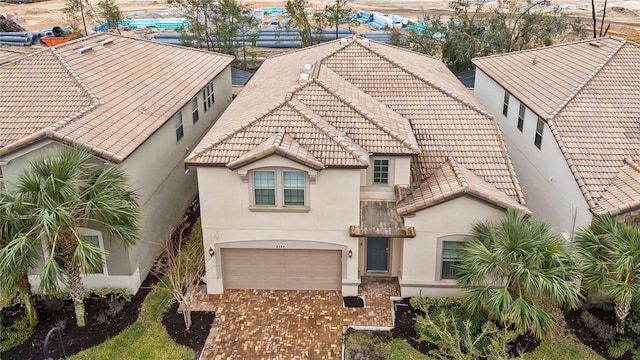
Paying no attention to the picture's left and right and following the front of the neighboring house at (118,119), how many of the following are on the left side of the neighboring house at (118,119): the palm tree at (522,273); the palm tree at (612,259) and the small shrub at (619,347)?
3

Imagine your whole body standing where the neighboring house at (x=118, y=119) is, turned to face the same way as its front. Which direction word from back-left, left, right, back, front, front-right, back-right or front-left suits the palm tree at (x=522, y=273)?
left

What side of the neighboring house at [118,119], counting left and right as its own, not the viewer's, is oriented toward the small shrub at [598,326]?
left

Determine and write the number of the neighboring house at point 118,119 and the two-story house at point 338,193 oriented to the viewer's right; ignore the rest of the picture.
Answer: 0

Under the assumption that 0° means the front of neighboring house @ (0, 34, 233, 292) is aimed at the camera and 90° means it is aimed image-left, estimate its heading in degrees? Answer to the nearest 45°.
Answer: approximately 45°

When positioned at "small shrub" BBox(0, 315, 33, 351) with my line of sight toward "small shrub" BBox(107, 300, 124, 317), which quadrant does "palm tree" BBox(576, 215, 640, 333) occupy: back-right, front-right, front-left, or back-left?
front-right

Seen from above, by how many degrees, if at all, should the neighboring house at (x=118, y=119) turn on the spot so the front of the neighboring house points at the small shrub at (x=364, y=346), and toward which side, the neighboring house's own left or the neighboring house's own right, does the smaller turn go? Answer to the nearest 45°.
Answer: approximately 90° to the neighboring house's own left

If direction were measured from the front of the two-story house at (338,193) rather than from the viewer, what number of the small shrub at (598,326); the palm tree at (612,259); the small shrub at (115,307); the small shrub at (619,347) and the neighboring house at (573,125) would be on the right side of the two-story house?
1

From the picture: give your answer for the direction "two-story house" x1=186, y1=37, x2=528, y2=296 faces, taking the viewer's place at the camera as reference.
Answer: facing the viewer

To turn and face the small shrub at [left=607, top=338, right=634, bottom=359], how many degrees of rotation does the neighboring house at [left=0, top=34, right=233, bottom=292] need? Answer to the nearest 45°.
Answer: approximately 90° to its left

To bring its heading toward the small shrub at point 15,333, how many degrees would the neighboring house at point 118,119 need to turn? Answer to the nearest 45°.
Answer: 0° — it already faces it

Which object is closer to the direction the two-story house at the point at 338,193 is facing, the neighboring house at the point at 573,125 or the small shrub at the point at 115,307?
the small shrub

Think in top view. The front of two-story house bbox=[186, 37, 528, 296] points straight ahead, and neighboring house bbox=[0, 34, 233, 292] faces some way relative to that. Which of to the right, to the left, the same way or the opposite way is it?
the same way

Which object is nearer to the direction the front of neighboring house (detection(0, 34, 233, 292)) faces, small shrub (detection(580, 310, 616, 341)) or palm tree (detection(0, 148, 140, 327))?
the palm tree

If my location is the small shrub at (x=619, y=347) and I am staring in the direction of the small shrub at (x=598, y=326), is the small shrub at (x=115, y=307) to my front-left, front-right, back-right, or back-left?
front-left

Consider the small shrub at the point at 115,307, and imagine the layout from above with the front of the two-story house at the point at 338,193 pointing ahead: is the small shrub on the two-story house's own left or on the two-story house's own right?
on the two-story house's own right
